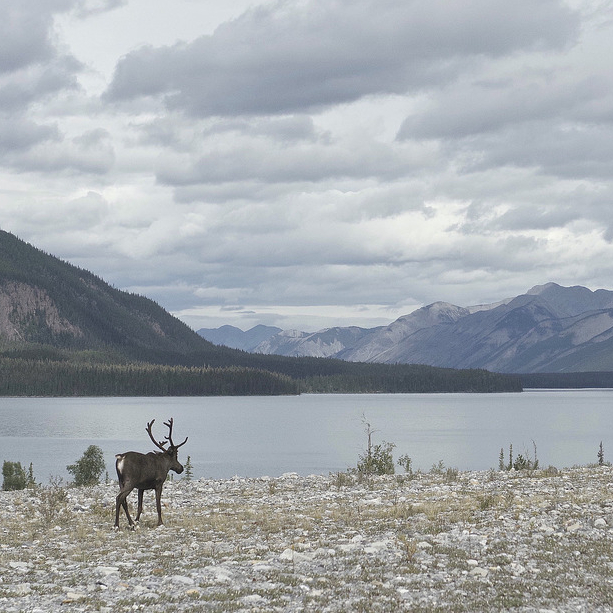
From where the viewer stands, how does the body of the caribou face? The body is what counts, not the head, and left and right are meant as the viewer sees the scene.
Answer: facing away from the viewer and to the right of the viewer
